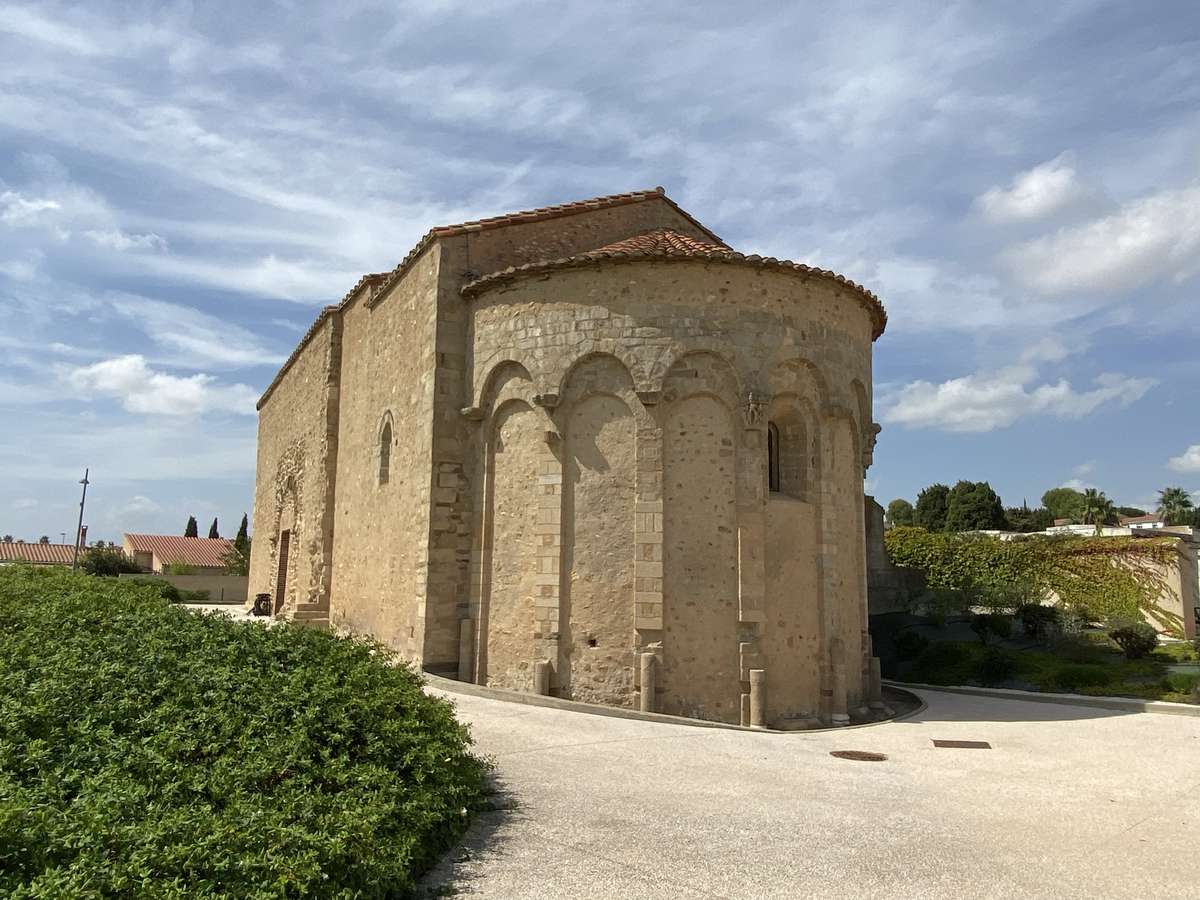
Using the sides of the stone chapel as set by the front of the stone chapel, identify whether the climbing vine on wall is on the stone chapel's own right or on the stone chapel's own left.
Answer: on the stone chapel's own right

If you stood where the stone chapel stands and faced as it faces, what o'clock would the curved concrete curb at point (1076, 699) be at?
The curved concrete curb is roughly at 4 o'clock from the stone chapel.

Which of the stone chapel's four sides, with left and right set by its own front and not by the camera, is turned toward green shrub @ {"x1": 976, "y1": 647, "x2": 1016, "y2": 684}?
right

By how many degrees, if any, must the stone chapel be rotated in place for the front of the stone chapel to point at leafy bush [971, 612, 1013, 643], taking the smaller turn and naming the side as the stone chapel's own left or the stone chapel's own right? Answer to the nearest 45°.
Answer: approximately 90° to the stone chapel's own right

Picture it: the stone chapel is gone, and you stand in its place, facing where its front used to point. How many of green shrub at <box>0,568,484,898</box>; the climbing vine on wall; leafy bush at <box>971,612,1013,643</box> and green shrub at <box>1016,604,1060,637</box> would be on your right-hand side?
3

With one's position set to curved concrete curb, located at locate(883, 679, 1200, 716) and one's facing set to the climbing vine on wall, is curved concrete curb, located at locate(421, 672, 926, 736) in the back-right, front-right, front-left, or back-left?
back-left

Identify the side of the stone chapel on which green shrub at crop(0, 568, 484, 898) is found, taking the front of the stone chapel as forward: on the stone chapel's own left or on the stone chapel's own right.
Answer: on the stone chapel's own left

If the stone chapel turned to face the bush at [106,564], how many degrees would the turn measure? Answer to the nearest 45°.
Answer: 0° — it already faces it

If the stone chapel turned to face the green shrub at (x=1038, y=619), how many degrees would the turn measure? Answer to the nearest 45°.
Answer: approximately 90° to its right

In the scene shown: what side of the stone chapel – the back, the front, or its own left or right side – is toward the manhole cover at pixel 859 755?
back
